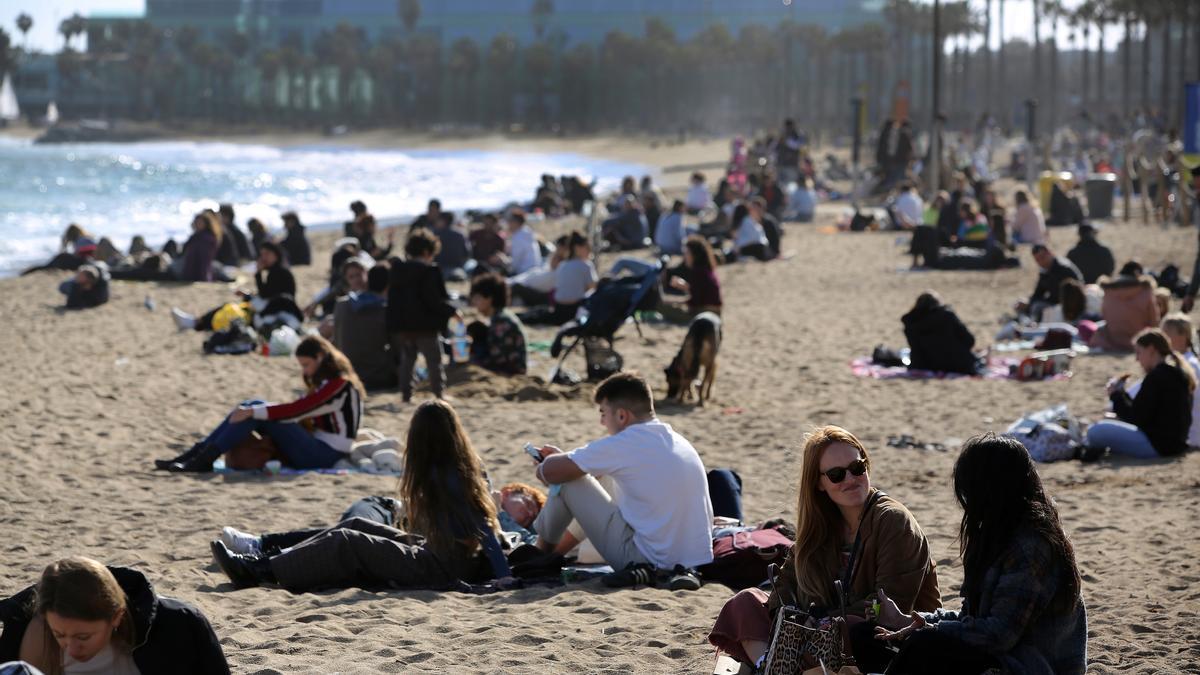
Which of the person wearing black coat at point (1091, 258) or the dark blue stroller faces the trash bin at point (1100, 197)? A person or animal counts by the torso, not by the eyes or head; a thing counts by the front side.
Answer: the person wearing black coat

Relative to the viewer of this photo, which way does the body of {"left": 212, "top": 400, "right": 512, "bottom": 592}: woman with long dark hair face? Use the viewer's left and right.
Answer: facing away from the viewer and to the left of the viewer

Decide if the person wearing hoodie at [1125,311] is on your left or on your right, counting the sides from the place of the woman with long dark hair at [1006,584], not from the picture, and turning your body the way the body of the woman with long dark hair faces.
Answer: on your right

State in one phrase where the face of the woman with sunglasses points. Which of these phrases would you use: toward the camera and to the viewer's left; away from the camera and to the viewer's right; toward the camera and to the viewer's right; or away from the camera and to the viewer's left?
toward the camera and to the viewer's right

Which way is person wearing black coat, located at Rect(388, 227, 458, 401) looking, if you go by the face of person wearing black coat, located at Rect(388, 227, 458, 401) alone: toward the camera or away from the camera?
away from the camera

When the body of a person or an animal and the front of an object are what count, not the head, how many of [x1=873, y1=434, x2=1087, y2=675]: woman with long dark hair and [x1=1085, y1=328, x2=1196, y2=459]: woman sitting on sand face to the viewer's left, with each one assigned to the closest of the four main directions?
2

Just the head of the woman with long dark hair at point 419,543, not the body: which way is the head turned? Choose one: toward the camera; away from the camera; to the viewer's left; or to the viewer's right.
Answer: away from the camera

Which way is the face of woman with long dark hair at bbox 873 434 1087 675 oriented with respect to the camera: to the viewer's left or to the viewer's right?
to the viewer's left
